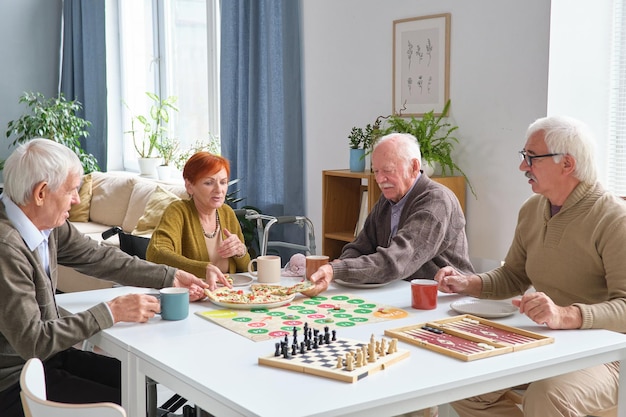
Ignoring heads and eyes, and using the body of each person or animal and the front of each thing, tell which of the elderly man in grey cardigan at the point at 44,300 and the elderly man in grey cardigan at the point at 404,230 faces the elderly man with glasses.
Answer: the elderly man in grey cardigan at the point at 44,300

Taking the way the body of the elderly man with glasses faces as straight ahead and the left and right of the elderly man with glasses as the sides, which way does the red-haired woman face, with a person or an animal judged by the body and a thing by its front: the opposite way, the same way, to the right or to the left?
to the left

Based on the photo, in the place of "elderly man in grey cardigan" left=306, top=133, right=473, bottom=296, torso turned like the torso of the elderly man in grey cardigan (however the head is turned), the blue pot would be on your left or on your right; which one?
on your right

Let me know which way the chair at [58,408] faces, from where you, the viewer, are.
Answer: facing to the right of the viewer

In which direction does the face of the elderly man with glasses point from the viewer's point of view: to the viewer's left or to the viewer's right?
to the viewer's left

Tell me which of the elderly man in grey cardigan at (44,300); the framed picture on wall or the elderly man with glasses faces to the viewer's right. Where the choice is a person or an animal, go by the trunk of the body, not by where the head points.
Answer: the elderly man in grey cardigan

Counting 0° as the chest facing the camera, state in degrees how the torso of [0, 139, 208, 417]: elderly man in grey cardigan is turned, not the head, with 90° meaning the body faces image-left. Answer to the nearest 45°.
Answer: approximately 270°

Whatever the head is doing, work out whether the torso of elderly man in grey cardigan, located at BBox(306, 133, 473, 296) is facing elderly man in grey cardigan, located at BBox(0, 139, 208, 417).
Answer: yes

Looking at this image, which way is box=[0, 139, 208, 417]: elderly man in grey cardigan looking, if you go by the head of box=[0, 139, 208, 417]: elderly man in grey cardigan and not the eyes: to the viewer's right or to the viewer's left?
to the viewer's right

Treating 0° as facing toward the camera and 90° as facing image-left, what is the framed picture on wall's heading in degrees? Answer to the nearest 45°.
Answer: approximately 45°

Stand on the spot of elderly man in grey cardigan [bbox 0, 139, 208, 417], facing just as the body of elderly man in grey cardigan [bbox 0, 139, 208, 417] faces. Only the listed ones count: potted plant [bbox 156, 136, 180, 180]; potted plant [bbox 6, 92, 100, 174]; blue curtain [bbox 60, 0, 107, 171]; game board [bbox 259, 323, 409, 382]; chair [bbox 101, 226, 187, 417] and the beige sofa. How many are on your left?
5

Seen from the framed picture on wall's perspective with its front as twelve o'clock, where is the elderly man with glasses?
The elderly man with glasses is roughly at 10 o'clock from the framed picture on wall.
